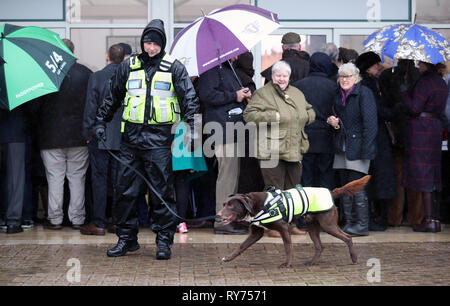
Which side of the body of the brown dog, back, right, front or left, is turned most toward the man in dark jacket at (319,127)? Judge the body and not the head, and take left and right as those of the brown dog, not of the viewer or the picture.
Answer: right

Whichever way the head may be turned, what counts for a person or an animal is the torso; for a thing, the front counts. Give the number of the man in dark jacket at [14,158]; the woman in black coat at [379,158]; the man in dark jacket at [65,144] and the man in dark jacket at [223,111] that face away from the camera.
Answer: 2

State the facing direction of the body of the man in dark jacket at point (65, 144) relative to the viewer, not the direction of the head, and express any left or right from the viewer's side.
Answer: facing away from the viewer

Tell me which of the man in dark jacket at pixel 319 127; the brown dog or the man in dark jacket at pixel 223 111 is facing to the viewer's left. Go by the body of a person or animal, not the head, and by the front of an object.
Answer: the brown dog

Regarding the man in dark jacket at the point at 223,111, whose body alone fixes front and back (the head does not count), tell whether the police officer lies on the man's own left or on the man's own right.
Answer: on the man's own right

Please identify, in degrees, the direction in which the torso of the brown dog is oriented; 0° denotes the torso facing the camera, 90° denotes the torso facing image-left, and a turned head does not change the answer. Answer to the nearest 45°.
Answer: approximately 90°

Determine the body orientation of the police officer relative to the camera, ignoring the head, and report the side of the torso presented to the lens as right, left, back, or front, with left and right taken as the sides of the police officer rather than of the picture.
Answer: front
